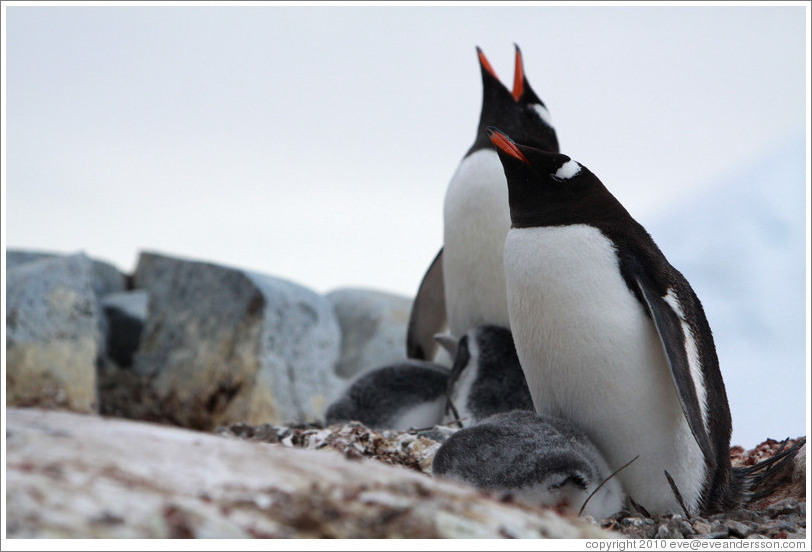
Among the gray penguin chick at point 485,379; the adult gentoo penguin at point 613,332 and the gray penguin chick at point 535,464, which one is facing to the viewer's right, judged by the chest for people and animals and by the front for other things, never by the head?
the gray penguin chick at point 535,464

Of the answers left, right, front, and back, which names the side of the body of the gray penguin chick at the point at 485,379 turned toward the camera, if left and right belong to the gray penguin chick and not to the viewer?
left

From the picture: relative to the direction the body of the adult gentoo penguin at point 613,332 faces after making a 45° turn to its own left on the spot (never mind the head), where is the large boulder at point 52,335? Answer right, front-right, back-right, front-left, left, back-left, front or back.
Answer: back-right

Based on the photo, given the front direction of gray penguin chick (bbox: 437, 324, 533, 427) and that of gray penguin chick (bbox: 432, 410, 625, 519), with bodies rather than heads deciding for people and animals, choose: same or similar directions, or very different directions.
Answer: very different directions

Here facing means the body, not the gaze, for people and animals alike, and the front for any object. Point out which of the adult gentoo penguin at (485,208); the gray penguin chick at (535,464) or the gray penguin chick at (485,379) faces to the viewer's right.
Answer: the gray penguin chick at (535,464)

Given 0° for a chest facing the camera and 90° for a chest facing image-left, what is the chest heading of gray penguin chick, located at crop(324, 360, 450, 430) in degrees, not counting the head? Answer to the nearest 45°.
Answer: approximately 270°

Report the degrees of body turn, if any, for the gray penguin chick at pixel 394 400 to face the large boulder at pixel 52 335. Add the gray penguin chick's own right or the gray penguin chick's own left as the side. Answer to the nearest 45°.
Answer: approximately 135° to the gray penguin chick's own left

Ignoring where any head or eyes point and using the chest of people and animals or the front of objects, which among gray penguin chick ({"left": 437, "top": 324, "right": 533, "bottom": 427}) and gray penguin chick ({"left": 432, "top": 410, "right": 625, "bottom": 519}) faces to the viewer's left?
gray penguin chick ({"left": 437, "top": 324, "right": 533, "bottom": 427})

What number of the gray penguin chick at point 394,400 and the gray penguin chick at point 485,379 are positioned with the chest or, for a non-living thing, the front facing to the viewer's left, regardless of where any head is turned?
1

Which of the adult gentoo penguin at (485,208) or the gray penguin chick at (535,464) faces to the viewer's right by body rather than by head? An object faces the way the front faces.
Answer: the gray penguin chick

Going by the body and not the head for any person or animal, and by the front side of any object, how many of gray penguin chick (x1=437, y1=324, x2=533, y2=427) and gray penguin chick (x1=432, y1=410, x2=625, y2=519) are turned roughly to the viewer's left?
1

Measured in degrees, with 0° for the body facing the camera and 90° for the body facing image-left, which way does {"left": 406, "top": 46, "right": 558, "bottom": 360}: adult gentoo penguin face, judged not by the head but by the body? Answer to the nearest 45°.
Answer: approximately 45°
